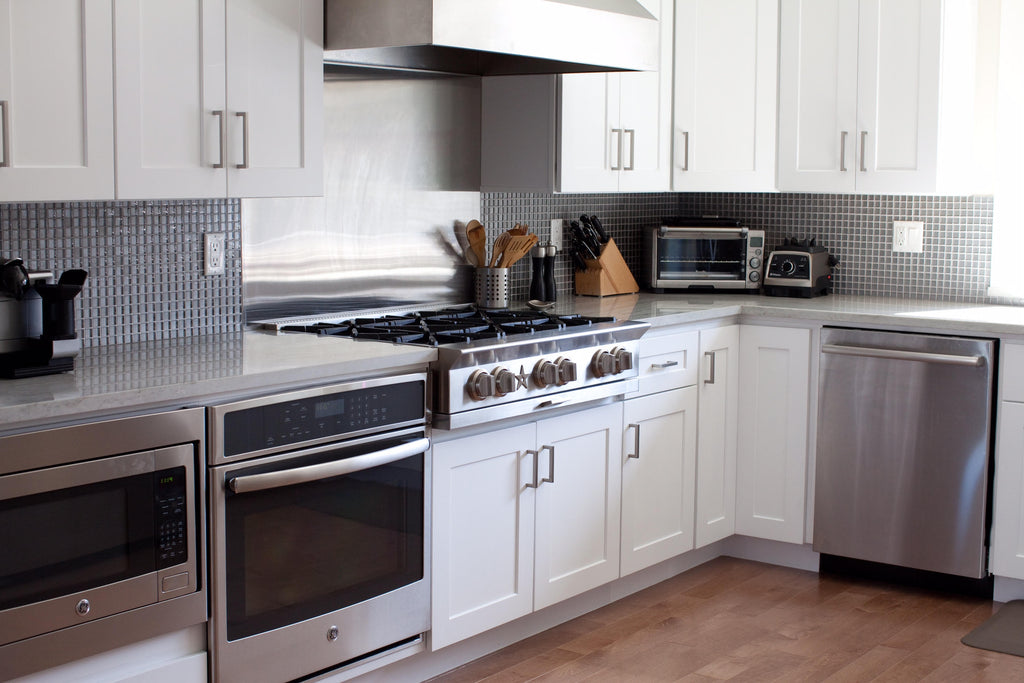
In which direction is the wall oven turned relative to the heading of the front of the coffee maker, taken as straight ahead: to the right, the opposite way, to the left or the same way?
the same way

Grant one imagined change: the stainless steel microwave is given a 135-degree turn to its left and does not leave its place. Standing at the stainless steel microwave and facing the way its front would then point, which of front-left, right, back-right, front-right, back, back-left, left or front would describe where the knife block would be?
front-right

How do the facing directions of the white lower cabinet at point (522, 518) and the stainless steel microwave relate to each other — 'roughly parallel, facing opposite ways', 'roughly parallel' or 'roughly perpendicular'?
roughly parallel

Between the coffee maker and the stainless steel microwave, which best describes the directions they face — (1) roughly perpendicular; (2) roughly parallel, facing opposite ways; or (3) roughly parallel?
roughly parallel

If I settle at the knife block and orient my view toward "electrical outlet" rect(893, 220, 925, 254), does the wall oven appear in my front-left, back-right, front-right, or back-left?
back-right

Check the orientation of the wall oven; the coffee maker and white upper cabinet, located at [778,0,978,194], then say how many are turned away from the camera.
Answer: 0

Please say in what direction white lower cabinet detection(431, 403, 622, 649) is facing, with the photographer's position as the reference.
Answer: facing the viewer and to the right of the viewer

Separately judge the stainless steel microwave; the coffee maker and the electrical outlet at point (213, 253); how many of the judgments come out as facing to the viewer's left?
0

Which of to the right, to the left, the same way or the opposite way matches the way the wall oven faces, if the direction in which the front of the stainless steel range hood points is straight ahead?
the same way

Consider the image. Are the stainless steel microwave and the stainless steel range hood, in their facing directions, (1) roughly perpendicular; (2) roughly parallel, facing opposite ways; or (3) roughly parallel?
roughly parallel

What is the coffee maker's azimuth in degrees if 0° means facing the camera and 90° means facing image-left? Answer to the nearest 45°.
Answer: approximately 315°

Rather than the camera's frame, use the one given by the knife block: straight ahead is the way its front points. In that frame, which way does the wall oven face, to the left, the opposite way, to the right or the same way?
to the left

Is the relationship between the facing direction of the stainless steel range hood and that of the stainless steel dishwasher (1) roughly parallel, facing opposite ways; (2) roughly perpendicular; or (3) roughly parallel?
roughly perpendicular

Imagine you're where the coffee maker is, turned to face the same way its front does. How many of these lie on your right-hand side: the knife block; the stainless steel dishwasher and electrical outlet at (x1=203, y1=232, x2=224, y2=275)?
0

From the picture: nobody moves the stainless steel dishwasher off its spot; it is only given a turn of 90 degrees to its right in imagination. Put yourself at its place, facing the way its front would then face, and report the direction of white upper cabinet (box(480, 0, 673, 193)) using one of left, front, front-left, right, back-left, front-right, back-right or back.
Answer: front-left

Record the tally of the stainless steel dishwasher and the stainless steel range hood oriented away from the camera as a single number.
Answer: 0

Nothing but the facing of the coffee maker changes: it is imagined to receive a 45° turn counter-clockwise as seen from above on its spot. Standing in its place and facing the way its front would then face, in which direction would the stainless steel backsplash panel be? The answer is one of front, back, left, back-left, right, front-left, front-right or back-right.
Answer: front-left

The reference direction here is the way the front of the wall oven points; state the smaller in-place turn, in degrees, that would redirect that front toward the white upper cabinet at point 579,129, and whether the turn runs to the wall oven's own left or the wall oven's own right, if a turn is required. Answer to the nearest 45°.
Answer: approximately 90° to the wall oven's own left
